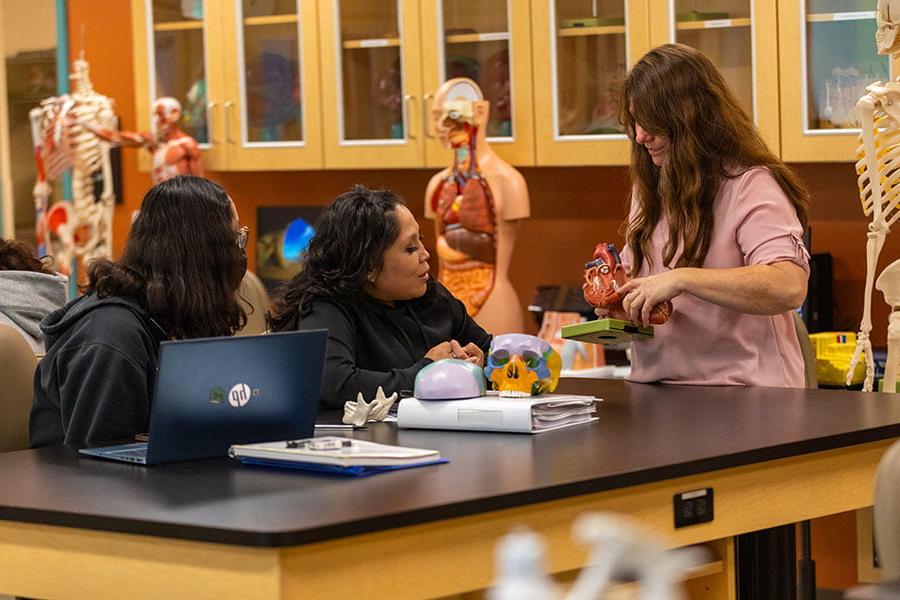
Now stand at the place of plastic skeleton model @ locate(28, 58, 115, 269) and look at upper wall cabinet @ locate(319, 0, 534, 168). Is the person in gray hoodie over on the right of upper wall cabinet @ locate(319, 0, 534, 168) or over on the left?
right

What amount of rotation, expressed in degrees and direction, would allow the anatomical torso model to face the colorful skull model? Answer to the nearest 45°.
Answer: approximately 45° to its left

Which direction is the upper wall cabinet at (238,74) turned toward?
toward the camera

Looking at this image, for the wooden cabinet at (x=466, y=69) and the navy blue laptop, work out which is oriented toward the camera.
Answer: the wooden cabinet

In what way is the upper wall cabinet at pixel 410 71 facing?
toward the camera

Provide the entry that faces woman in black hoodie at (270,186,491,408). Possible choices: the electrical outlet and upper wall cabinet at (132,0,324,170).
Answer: the upper wall cabinet

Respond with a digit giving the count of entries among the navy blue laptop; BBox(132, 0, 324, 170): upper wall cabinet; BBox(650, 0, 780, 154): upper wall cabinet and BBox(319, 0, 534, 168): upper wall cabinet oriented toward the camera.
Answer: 3

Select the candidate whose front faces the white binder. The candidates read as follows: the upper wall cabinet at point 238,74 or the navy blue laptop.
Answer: the upper wall cabinet

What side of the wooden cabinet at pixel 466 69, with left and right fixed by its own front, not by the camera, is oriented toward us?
front

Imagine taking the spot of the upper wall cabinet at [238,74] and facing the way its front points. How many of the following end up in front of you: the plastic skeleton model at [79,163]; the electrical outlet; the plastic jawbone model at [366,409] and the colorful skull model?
3

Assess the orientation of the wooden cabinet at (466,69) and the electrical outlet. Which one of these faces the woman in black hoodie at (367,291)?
the wooden cabinet

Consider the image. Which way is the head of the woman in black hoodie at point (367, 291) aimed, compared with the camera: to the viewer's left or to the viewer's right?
to the viewer's right

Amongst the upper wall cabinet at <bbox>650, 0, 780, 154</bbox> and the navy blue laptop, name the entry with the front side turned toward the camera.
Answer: the upper wall cabinet

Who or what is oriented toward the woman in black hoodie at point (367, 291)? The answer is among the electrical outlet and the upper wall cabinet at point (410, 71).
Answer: the upper wall cabinet

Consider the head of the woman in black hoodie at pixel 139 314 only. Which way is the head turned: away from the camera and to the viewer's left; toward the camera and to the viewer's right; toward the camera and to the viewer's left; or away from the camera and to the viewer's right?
away from the camera and to the viewer's right

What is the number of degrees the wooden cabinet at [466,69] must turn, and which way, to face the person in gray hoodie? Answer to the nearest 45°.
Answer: approximately 45° to its right
